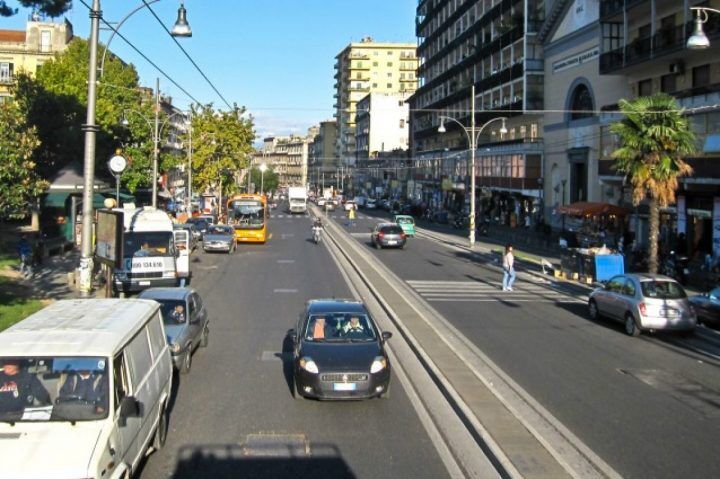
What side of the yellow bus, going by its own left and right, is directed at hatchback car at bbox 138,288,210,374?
front

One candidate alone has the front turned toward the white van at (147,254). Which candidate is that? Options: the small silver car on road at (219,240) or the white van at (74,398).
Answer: the small silver car on road

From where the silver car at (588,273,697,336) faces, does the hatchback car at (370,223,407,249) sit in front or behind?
in front

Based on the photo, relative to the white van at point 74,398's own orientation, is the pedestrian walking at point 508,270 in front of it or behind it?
behind

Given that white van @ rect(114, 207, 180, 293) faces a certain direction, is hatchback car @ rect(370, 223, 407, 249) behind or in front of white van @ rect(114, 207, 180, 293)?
behind

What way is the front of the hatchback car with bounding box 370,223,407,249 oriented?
away from the camera

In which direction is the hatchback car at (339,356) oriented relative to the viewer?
toward the camera

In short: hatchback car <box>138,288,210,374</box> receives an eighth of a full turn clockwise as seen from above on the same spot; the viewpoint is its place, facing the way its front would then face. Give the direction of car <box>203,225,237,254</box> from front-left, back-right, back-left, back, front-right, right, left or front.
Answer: right

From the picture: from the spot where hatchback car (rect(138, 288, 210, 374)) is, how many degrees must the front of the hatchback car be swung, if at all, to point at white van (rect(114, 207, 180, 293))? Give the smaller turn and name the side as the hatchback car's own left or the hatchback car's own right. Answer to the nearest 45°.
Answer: approximately 135° to the hatchback car's own right

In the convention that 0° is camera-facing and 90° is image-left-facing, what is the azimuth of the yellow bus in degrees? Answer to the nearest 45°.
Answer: approximately 0°

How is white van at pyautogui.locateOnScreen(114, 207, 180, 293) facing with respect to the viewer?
toward the camera

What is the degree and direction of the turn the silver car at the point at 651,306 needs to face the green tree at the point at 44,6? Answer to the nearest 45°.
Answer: approximately 45° to its left

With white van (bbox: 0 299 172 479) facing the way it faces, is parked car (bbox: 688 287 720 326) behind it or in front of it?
behind

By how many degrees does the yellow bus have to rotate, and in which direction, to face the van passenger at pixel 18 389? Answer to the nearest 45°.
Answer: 0° — it already faces them

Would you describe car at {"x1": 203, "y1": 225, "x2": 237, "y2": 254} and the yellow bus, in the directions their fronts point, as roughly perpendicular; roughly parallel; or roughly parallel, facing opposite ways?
roughly parallel

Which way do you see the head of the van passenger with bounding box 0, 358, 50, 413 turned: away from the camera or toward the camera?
toward the camera

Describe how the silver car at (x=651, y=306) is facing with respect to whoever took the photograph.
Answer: facing away from the viewer and to the left of the viewer
